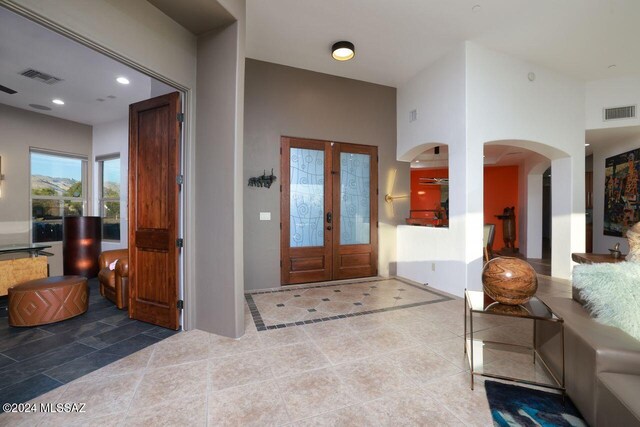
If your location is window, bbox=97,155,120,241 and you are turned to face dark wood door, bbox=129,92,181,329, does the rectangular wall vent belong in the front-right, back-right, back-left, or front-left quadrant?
front-left

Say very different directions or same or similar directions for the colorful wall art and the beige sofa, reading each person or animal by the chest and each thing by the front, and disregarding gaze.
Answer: same or similar directions

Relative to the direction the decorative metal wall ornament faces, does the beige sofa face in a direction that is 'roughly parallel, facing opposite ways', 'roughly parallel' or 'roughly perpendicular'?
roughly perpendicular

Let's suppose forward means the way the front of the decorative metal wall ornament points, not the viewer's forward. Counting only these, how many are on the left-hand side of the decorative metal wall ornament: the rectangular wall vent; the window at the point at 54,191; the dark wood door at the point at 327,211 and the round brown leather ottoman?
2

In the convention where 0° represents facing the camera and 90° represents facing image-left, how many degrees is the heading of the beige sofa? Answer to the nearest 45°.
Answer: approximately 45°

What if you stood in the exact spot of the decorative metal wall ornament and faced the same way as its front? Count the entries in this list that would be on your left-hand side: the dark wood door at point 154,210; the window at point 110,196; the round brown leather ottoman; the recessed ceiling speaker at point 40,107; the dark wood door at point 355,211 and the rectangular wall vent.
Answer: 2

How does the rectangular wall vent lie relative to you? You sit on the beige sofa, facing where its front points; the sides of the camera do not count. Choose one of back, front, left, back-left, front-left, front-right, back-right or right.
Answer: back-right

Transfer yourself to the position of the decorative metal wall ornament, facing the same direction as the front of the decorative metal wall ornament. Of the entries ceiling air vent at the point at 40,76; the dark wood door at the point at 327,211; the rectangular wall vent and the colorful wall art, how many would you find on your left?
3

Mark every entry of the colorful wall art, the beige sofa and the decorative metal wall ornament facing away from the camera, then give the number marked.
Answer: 0

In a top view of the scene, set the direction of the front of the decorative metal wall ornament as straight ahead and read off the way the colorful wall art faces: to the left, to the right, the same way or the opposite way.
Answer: to the right

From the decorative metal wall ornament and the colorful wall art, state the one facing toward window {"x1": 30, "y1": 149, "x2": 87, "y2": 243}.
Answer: the colorful wall art

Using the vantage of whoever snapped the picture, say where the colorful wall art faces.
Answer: facing the viewer and to the left of the viewer

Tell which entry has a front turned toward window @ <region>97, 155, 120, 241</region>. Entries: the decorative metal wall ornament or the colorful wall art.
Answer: the colorful wall art

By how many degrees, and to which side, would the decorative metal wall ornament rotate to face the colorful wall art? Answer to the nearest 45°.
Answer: approximately 90° to its left

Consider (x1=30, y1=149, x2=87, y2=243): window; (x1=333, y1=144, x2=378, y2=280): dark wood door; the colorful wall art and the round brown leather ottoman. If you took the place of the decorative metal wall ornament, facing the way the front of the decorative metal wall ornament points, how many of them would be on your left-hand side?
2

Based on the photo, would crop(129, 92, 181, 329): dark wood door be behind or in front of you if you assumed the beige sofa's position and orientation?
in front

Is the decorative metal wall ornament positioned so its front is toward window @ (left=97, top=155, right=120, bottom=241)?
no

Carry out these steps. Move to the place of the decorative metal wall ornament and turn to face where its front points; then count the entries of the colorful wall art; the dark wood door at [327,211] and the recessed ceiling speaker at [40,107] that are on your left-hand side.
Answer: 2
